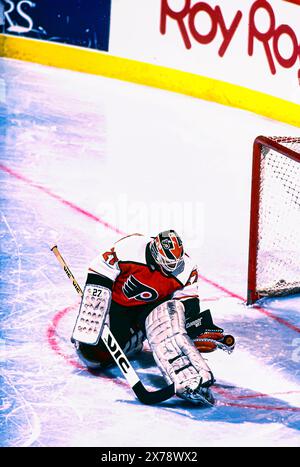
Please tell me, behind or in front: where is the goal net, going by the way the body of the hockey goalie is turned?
behind

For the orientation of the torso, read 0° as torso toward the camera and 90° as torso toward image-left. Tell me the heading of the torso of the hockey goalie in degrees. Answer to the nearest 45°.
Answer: approximately 0°
